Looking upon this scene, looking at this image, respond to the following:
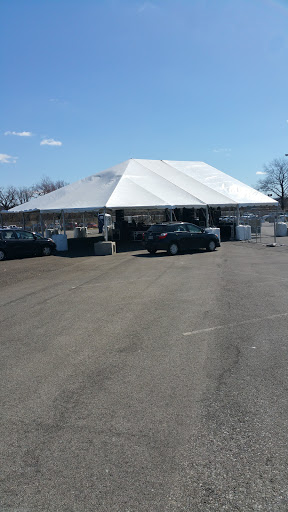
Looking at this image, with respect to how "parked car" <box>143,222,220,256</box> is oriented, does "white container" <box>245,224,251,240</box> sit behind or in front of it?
in front

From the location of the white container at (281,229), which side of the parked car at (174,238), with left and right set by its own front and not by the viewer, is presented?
front

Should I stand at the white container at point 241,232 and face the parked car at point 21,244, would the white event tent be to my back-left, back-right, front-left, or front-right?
front-right

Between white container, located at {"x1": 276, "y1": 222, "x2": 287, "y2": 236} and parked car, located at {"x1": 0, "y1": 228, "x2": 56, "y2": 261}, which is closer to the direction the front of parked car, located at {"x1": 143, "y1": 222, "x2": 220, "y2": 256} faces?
the white container

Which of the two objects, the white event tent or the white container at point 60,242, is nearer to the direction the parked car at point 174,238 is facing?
the white event tent

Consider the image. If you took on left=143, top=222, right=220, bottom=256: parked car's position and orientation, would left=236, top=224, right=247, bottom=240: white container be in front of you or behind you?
in front

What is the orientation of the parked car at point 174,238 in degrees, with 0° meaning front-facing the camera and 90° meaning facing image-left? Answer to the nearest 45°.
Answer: approximately 225°

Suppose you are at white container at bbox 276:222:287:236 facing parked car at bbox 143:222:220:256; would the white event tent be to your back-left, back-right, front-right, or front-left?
front-right

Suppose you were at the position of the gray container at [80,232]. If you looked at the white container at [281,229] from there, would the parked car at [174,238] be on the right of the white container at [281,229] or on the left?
right
